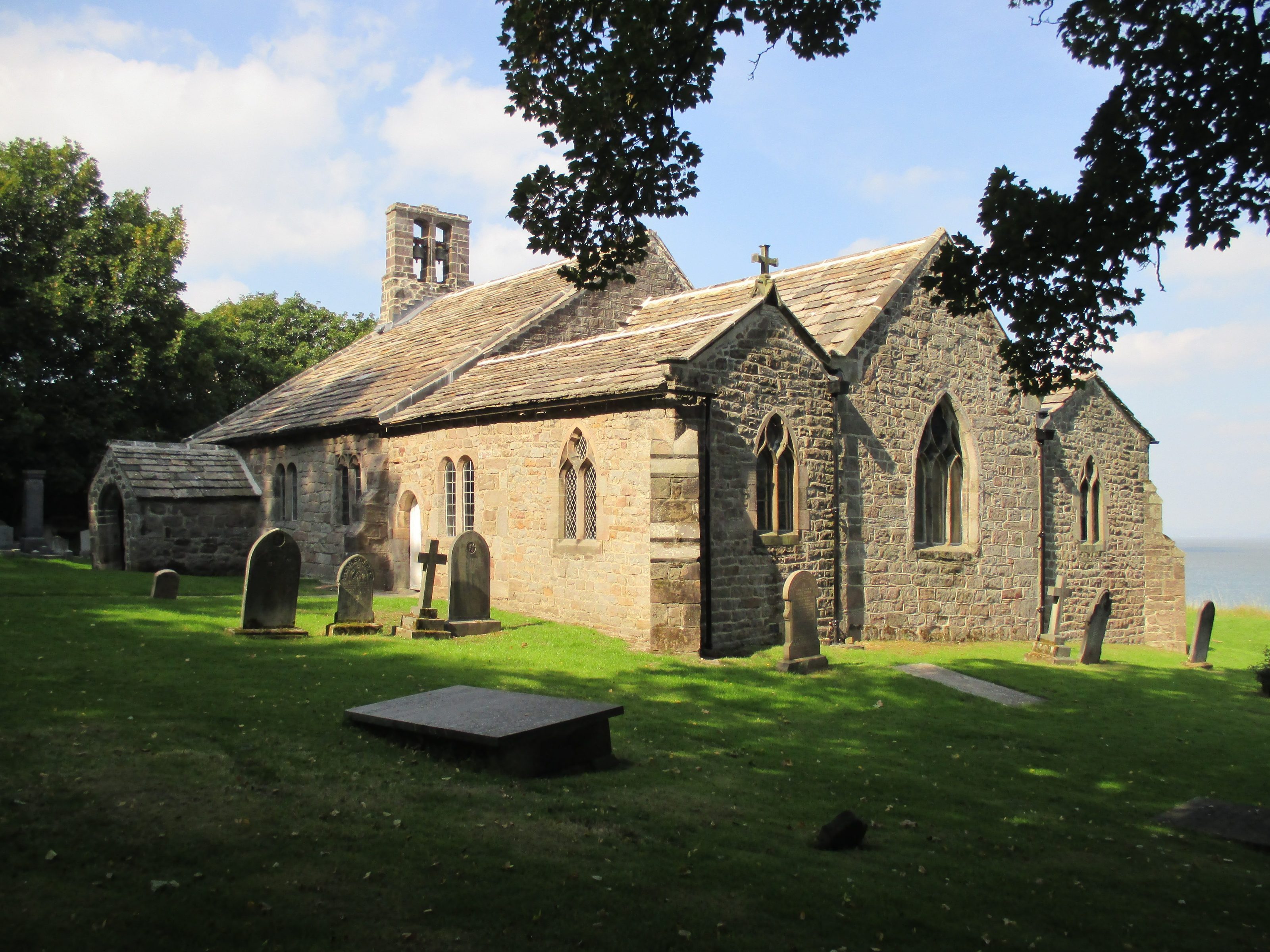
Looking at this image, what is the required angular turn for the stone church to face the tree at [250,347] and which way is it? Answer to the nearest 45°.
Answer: approximately 90° to its right

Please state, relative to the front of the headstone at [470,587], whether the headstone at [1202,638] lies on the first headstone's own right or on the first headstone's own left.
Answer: on the first headstone's own left

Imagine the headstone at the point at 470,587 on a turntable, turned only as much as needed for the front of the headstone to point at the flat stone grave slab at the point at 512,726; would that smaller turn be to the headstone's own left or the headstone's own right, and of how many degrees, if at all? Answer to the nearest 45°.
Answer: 0° — it already faces it

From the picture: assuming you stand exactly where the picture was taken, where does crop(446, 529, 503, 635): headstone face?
facing the viewer

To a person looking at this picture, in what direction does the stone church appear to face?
facing the viewer and to the left of the viewer

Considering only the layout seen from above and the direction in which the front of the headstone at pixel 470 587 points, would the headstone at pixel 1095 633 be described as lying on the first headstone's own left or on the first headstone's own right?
on the first headstone's own left

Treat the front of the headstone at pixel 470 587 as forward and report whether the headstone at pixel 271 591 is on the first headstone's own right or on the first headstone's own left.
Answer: on the first headstone's own right

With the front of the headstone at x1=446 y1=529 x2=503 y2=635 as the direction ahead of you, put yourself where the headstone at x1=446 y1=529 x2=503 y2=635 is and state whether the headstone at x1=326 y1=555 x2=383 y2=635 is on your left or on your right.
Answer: on your right

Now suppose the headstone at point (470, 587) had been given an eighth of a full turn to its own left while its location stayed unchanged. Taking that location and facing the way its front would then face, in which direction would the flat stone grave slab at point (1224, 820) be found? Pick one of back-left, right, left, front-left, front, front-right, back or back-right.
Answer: front

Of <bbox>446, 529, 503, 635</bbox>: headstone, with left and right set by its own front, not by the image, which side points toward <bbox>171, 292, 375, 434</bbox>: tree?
back

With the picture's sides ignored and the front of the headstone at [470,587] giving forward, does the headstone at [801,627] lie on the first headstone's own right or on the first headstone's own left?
on the first headstone's own left
